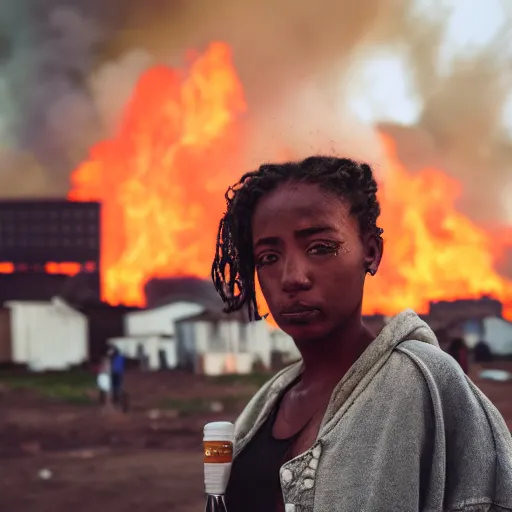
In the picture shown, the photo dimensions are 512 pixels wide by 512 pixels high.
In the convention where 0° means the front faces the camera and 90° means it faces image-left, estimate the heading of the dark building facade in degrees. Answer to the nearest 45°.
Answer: approximately 0°

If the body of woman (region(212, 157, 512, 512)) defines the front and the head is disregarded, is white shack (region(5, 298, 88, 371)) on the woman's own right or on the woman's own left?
on the woman's own right

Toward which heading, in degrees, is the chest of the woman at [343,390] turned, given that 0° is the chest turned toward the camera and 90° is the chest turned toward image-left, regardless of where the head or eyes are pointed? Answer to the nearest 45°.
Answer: approximately 45°

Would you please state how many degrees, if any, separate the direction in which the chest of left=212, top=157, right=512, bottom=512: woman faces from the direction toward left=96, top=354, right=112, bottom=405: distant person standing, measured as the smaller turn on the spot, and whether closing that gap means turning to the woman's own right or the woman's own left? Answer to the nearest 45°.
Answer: approximately 135° to the woman's own right
